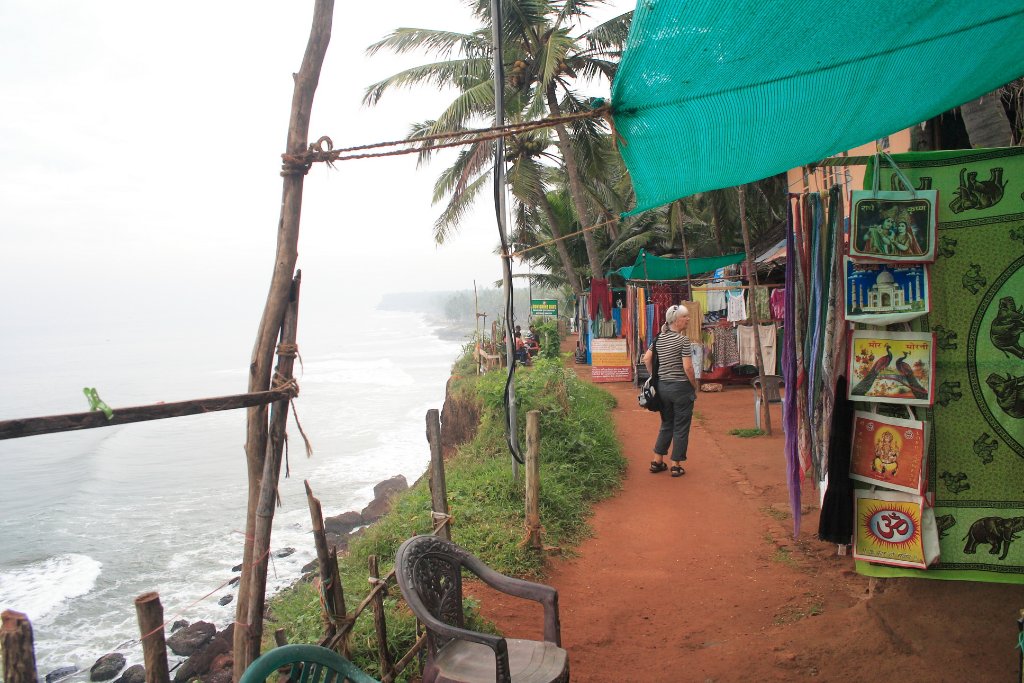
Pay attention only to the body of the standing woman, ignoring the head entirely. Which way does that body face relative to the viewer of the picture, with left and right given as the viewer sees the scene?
facing away from the viewer and to the right of the viewer

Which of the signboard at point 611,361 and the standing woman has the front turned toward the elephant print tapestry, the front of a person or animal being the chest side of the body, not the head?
the signboard

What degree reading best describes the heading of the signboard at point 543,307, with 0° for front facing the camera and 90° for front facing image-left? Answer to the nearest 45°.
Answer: approximately 0°

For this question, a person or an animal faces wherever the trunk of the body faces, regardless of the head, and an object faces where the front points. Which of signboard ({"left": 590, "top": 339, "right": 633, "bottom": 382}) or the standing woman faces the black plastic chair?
the signboard

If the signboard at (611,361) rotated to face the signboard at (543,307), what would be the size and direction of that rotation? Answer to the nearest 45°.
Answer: approximately 180°

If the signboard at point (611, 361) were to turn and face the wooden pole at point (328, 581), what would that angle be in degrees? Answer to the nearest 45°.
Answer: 0° — it already faces it

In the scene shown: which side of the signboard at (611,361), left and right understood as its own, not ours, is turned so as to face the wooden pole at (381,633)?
front

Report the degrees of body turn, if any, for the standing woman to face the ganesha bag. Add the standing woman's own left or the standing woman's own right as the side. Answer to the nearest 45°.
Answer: approximately 135° to the standing woman's own right
